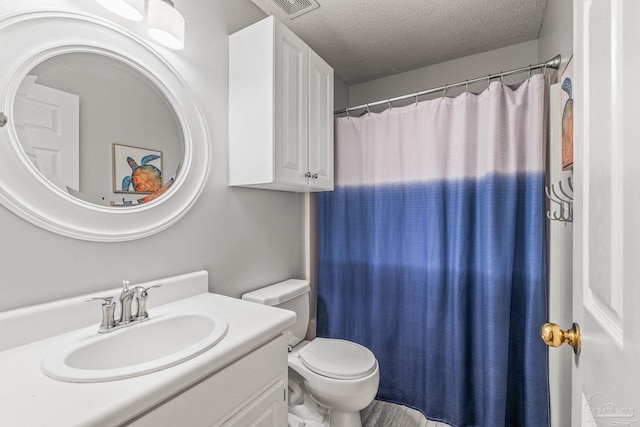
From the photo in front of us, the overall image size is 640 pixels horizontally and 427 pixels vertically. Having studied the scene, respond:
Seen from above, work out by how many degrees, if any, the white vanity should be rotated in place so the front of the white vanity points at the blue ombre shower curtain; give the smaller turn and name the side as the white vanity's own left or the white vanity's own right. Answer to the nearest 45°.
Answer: approximately 45° to the white vanity's own left

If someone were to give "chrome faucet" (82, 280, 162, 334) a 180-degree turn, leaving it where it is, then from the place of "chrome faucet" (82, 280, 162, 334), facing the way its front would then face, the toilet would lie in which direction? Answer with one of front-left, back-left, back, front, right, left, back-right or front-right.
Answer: back-right

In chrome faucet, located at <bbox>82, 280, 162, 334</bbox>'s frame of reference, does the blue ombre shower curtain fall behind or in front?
in front

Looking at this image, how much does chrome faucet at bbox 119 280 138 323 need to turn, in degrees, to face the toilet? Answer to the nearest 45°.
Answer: approximately 45° to its left

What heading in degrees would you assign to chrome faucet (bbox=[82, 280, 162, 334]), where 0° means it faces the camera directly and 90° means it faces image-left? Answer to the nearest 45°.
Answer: approximately 315°

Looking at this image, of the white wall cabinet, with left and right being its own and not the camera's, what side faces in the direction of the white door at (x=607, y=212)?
front
